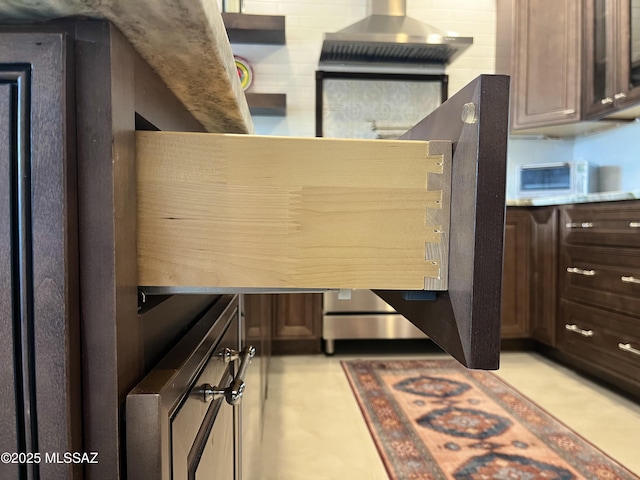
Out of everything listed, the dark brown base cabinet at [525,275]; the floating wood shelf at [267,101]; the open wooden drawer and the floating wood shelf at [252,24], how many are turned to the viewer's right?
1

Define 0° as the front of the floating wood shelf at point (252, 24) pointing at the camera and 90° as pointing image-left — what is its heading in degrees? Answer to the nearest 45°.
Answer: approximately 0°

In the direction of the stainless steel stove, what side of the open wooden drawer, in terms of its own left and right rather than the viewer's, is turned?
left

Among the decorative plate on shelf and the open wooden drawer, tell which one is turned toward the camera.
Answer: the decorative plate on shelf

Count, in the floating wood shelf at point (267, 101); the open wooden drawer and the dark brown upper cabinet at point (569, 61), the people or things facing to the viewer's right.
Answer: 1

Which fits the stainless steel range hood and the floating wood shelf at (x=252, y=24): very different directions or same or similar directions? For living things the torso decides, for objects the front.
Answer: same or similar directions

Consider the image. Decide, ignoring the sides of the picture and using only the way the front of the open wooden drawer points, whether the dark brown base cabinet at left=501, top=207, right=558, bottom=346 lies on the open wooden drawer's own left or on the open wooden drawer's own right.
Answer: on the open wooden drawer's own left

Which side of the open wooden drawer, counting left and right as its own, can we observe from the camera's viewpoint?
right

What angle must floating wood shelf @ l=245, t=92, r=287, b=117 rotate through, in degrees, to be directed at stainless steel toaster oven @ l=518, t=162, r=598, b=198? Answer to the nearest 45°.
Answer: approximately 90° to its left

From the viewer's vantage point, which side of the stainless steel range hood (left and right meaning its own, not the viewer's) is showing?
front

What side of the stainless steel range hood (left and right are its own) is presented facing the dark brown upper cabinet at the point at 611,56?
left

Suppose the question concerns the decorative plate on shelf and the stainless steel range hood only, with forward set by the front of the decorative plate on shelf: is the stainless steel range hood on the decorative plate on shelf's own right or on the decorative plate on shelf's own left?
on the decorative plate on shelf's own left

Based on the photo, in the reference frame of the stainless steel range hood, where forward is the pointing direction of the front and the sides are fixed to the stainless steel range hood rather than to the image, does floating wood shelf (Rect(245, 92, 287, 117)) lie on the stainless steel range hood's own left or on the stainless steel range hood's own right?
on the stainless steel range hood's own right

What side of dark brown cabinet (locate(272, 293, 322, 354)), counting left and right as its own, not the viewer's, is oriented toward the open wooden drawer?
front

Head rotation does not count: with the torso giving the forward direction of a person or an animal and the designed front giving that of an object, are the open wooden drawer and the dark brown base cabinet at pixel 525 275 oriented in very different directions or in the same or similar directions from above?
very different directions
